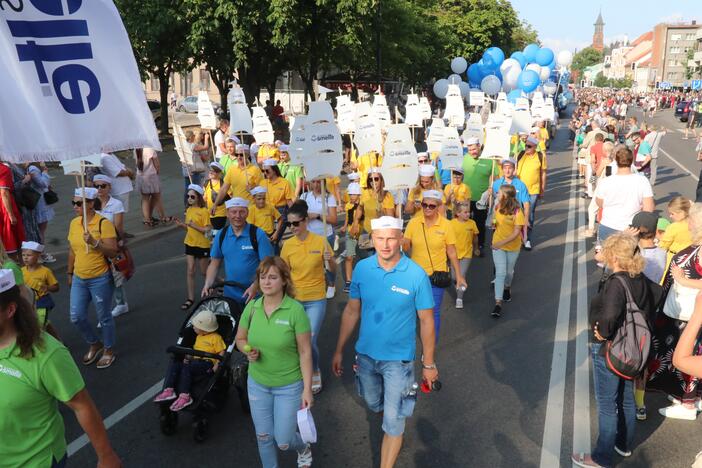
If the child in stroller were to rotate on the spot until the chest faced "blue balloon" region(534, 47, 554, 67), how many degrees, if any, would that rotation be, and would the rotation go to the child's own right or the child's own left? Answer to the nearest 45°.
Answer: approximately 180°

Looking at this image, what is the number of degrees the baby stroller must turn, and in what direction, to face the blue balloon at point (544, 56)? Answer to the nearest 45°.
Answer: approximately 180°

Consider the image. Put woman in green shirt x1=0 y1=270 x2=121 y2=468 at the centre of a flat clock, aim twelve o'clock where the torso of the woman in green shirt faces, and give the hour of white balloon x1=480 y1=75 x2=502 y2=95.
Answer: The white balloon is roughly at 6 o'clock from the woman in green shirt.

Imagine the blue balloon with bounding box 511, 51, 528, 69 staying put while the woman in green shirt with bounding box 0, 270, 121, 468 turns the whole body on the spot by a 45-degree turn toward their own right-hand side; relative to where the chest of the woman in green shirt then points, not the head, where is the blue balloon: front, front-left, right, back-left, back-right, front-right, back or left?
back-right

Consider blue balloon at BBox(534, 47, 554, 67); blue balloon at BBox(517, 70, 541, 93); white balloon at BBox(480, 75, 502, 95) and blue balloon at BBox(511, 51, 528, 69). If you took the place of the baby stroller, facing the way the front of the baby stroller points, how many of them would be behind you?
4

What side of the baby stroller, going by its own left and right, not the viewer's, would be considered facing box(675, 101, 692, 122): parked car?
back

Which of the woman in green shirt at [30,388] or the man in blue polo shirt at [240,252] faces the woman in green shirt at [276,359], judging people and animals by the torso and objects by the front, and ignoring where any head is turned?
the man in blue polo shirt

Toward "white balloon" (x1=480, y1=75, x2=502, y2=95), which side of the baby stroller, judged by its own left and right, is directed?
back

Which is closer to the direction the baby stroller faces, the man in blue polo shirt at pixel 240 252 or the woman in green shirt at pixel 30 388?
the woman in green shirt

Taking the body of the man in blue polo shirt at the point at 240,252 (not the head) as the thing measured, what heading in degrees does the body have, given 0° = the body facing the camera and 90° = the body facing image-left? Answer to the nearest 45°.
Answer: approximately 0°

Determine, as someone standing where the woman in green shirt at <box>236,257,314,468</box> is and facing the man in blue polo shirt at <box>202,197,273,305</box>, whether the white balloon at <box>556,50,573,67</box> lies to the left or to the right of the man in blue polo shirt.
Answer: right

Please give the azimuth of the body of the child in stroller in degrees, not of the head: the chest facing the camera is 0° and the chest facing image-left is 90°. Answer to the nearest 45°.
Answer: approximately 45°
